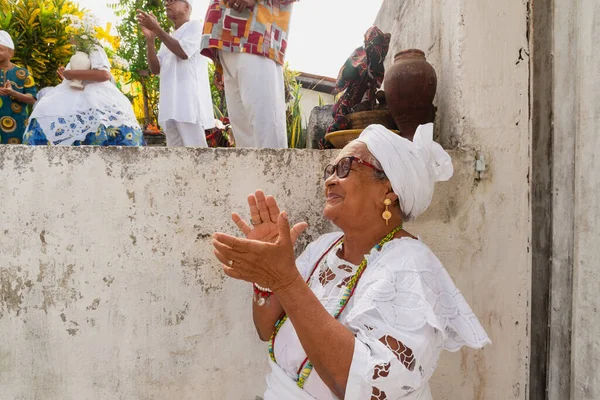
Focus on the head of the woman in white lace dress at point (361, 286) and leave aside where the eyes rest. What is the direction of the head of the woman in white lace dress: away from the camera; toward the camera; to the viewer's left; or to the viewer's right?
to the viewer's left

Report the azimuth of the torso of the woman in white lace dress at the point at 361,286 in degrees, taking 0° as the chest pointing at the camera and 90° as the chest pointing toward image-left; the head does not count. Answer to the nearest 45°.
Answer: approximately 45°

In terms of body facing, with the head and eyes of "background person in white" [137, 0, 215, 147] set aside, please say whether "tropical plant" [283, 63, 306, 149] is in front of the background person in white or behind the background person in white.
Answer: behind

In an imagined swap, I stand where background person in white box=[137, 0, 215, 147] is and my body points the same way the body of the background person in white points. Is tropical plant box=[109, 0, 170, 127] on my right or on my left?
on my right

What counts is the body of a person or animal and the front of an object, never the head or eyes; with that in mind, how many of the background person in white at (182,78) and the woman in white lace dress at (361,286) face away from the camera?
0

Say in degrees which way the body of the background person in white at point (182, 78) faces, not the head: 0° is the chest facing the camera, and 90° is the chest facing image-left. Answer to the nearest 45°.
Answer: approximately 45°

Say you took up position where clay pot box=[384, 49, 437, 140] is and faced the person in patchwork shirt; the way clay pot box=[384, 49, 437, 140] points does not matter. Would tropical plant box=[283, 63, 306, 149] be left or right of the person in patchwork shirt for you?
right

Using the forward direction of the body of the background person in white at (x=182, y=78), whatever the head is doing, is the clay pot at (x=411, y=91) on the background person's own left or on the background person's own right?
on the background person's own left
